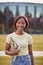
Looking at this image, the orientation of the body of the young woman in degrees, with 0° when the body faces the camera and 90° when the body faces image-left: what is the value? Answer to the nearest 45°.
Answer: approximately 0°
